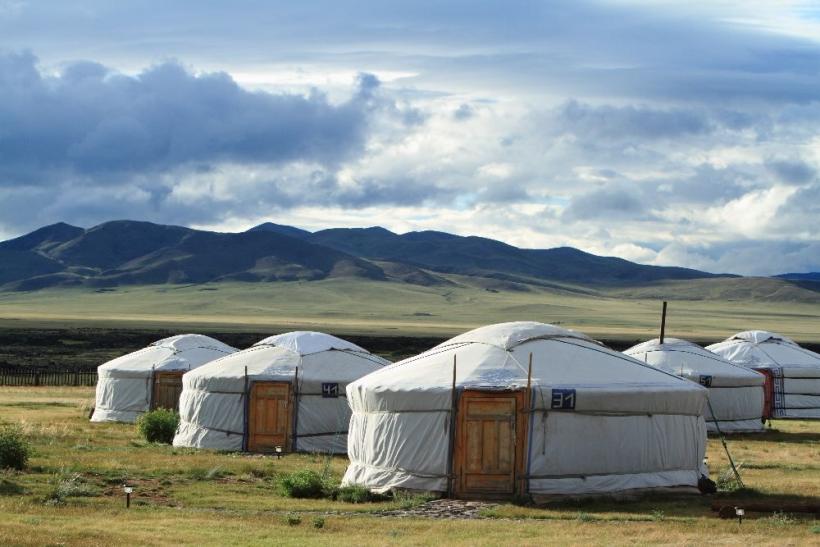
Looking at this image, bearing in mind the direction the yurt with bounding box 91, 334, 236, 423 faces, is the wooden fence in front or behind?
behind

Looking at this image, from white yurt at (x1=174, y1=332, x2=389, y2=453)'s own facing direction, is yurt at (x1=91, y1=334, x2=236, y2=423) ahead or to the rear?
to the rear

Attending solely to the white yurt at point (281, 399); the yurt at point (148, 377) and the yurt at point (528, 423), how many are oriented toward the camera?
3

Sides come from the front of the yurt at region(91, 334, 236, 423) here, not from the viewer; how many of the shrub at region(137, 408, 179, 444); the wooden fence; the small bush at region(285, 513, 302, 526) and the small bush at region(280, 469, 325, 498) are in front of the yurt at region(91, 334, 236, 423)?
3

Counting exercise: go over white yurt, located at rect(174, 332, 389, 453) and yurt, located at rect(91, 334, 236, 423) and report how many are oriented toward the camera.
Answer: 2

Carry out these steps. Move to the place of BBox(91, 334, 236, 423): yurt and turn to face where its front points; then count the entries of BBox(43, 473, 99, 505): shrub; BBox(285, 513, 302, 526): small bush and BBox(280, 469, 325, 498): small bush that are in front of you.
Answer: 3

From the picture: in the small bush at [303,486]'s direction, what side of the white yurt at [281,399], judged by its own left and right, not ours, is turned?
front

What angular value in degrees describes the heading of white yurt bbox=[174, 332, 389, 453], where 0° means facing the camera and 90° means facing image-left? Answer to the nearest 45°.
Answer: approximately 0°

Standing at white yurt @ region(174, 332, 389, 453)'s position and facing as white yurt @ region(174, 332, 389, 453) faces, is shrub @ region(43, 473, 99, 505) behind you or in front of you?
in front

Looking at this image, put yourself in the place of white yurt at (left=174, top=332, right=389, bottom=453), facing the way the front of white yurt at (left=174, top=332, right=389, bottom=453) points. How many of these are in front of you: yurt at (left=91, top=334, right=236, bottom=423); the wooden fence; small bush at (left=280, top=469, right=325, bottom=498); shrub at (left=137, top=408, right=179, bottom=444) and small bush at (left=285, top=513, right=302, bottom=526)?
2

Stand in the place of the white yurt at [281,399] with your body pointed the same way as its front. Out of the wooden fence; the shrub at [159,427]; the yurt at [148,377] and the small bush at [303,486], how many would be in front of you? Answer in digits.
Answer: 1
